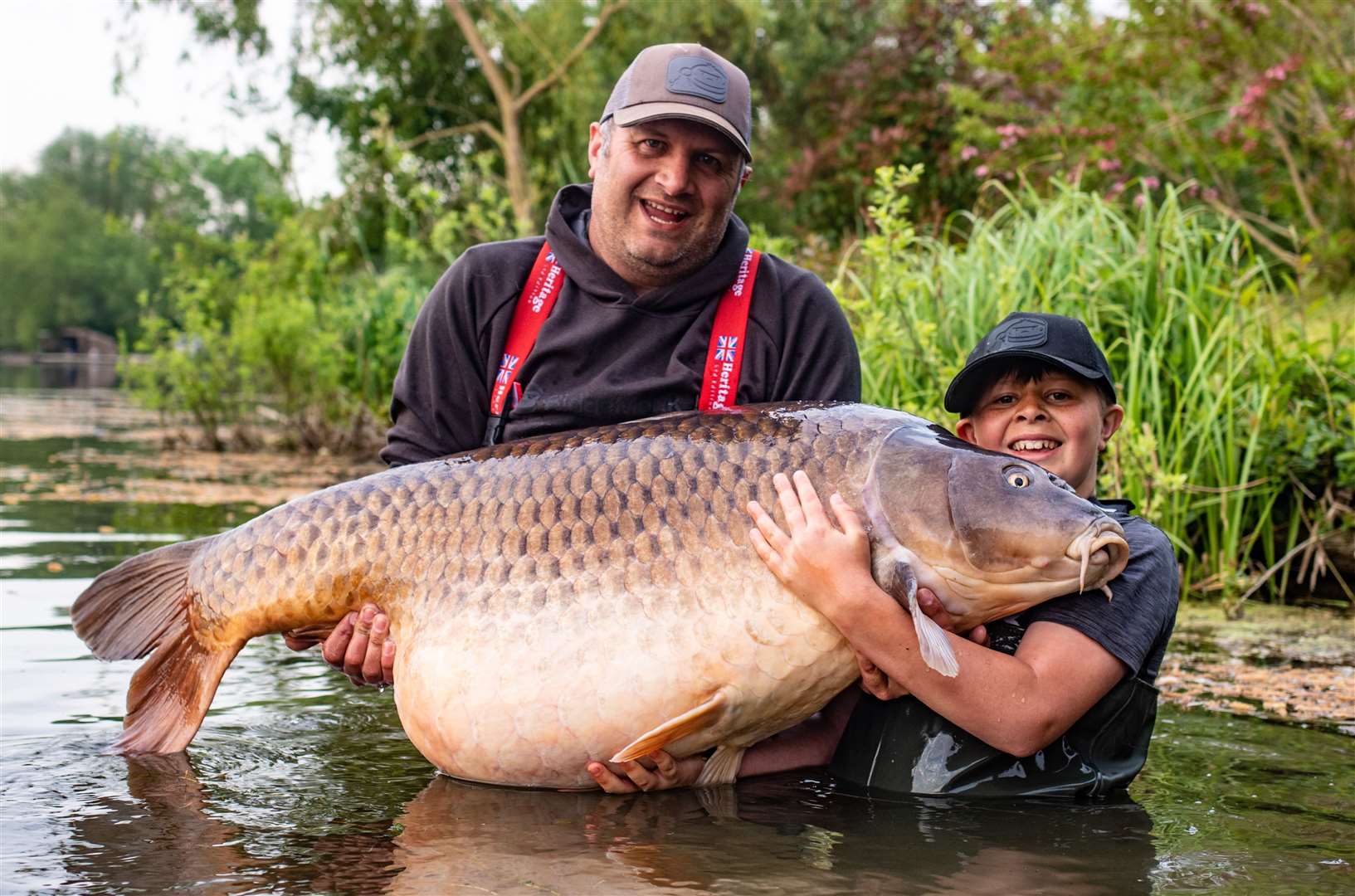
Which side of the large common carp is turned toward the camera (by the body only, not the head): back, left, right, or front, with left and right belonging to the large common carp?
right

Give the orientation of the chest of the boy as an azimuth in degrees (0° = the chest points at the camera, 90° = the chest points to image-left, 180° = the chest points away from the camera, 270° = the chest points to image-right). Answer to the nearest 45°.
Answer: approximately 45°

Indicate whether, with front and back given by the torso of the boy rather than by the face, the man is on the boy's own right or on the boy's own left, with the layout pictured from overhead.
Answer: on the boy's own right
